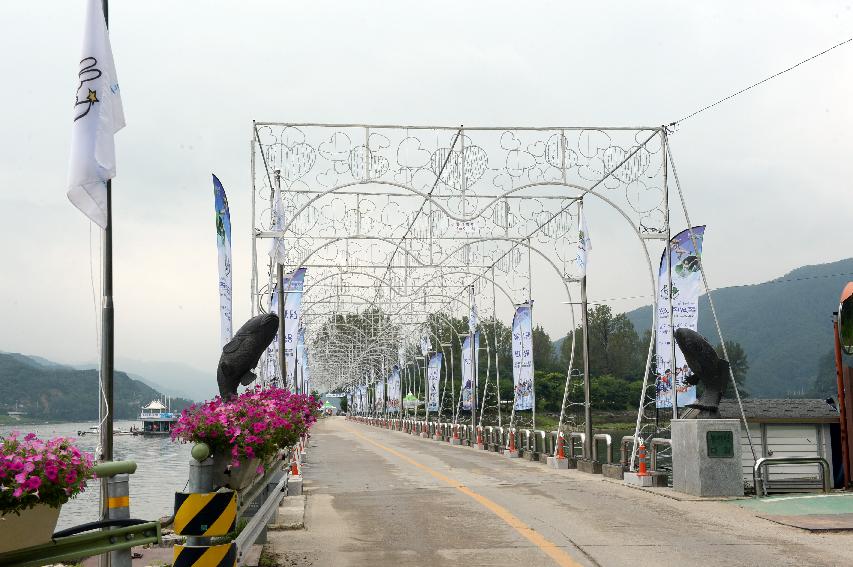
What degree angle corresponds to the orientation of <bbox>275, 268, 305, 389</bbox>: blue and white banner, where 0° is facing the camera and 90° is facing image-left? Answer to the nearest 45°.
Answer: approximately 0°

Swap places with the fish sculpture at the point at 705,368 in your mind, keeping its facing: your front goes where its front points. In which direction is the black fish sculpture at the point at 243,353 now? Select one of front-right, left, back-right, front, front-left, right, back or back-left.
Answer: front-left

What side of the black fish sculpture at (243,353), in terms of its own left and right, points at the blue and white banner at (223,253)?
left

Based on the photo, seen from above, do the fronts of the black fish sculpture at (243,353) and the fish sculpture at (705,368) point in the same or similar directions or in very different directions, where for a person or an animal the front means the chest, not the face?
very different directions

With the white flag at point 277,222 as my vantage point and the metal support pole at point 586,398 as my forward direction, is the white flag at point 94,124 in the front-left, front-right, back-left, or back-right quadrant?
back-right

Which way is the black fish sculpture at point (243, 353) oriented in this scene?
to the viewer's right

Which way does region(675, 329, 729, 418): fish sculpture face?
to the viewer's left

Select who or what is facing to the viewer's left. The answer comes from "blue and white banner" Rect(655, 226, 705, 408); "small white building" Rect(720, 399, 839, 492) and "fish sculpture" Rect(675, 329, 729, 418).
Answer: the fish sculpture
